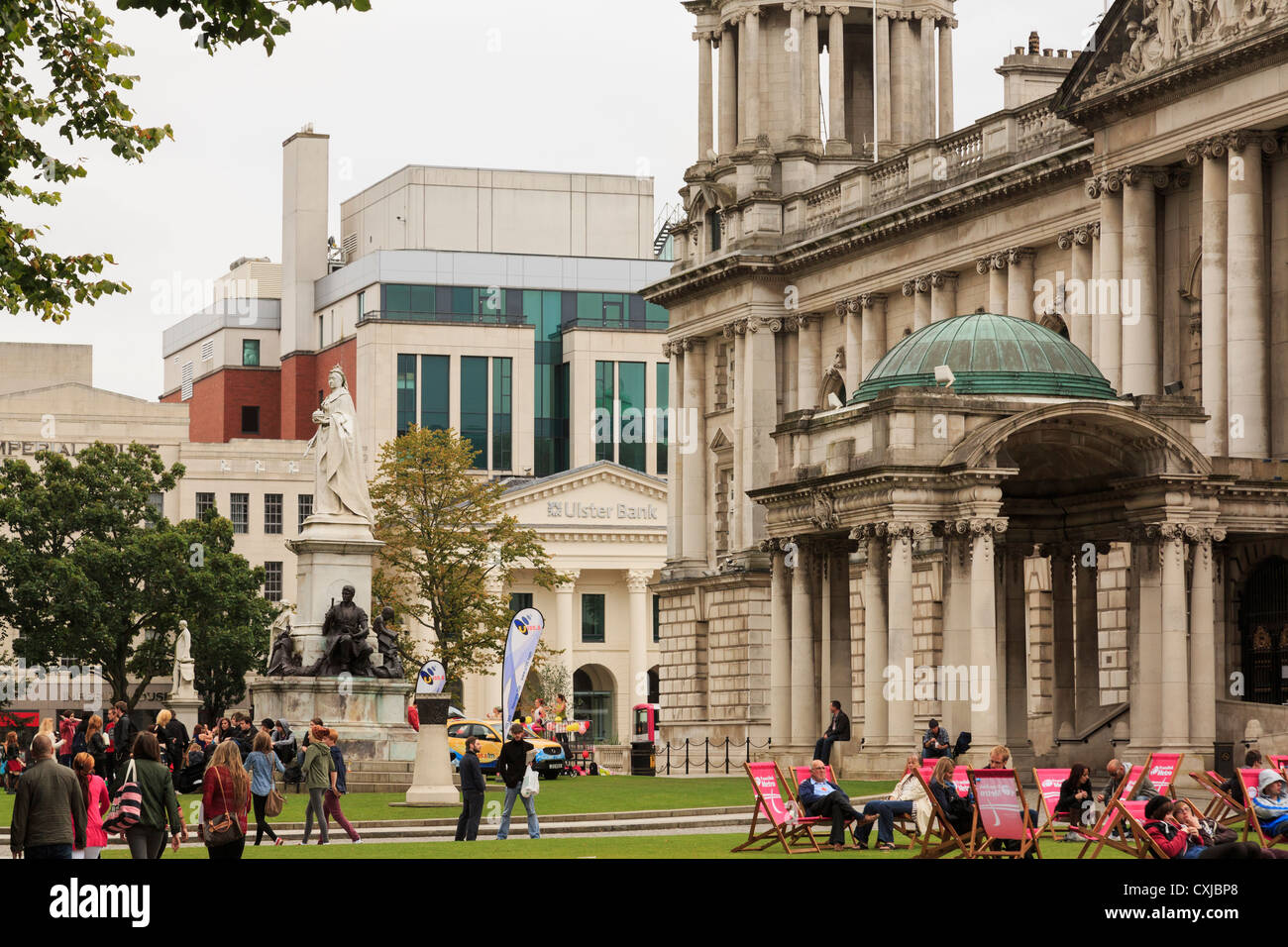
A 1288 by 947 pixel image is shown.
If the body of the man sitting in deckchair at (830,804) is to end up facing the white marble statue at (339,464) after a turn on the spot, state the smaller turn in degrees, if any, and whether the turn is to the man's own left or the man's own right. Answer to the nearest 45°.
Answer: approximately 180°

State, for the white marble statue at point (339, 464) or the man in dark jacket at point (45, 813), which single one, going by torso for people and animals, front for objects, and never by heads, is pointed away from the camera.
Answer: the man in dark jacket

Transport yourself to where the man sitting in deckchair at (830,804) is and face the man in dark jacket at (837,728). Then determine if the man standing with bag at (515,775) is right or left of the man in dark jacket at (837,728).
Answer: left

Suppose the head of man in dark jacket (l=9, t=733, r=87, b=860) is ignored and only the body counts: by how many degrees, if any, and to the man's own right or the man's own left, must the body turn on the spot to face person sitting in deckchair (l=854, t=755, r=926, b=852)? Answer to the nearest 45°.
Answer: approximately 45° to the man's own right

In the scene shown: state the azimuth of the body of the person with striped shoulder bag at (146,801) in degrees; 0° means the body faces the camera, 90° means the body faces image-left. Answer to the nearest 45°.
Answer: approximately 180°

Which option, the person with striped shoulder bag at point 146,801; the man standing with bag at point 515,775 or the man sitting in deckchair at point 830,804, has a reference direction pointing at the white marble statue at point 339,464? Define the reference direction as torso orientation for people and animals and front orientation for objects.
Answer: the person with striped shoulder bag

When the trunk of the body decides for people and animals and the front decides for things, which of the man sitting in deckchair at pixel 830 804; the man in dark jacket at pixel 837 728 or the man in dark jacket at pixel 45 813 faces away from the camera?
the man in dark jacket at pixel 45 813

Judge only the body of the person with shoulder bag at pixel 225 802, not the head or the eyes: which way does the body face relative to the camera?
away from the camera

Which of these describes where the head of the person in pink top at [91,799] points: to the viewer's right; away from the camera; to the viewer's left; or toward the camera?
away from the camera

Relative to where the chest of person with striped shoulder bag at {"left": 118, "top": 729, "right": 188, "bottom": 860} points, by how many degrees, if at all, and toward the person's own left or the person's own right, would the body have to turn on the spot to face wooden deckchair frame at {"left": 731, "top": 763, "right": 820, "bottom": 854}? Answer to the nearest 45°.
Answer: approximately 45° to the person's own right

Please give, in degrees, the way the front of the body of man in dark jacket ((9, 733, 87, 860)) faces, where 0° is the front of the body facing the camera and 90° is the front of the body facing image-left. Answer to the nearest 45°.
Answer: approximately 180°

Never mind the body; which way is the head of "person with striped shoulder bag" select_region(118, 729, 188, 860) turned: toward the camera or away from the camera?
away from the camera
